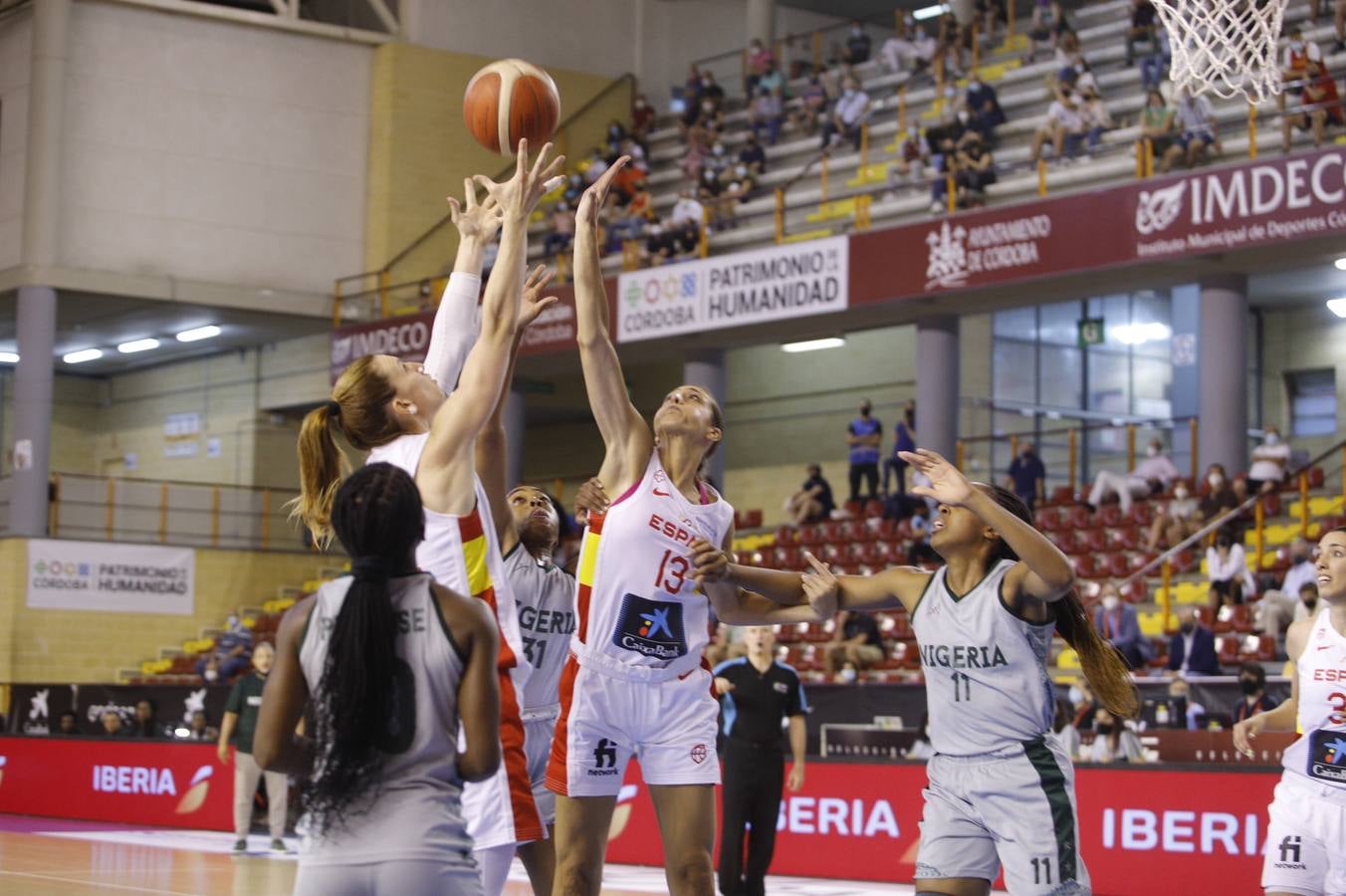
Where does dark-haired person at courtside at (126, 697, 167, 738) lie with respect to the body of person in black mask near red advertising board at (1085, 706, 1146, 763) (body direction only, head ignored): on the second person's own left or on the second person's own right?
on the second person's own right

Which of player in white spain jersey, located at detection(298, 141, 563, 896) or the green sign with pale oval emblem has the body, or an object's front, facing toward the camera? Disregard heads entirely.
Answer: the green sign with pale oval emblem

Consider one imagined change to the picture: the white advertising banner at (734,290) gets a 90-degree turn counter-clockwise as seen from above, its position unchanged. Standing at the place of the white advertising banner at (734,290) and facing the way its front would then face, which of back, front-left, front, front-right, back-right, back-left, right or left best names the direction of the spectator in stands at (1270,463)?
front

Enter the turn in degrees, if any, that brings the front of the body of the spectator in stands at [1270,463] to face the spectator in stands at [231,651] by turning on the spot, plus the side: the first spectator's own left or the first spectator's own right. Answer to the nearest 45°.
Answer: approximately 45° to the first spectator's own right

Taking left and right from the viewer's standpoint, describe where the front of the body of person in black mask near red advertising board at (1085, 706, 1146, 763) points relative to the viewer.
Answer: facing the viewer and to the left of the viewer

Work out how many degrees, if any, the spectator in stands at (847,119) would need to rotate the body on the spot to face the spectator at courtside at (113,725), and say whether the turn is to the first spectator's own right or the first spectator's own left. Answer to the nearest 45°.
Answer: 0° — they already face them

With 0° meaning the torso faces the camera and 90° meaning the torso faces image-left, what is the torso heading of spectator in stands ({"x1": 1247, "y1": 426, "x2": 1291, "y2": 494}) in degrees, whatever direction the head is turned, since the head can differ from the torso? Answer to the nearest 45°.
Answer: approximately 45°

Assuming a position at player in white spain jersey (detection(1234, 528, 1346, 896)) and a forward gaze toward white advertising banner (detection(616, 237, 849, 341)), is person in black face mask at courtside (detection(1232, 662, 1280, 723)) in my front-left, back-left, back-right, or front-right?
front-right

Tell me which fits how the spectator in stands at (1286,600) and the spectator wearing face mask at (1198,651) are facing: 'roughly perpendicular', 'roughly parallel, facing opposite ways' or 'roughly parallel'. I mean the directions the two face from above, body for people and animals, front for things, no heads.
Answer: roughly parallel

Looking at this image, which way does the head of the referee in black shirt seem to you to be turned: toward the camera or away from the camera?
toward the camera

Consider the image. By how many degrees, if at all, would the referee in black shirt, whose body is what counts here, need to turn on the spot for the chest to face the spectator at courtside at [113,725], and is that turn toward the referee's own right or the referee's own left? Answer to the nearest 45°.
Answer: approximately 135° to the referee's own right

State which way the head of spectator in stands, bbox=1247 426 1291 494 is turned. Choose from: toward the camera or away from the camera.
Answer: toward the camera

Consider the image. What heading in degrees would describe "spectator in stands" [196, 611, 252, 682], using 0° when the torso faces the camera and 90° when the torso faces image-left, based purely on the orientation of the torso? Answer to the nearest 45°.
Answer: approximately 45°

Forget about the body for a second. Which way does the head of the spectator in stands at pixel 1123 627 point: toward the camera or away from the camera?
toward the camera

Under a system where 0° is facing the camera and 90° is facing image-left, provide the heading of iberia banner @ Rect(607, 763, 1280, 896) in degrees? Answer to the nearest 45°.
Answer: approximately 0°

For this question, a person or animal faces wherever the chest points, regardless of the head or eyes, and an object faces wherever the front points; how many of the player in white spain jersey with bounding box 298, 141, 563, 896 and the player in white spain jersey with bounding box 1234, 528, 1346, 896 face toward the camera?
1
